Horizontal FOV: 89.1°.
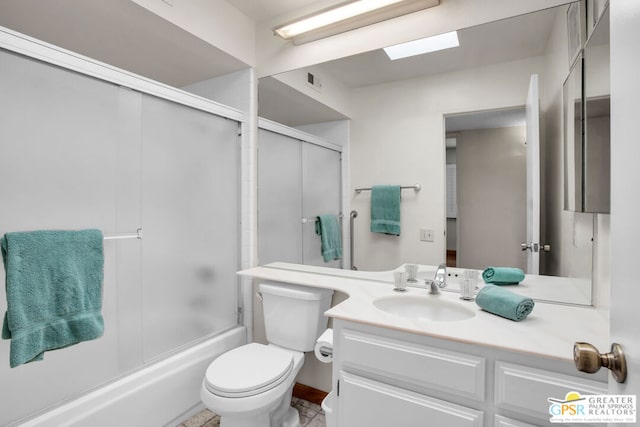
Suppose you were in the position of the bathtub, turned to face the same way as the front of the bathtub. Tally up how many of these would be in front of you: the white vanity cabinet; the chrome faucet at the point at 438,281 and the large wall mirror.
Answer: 3

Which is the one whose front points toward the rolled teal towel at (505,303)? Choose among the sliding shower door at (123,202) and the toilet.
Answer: the sliding shower door

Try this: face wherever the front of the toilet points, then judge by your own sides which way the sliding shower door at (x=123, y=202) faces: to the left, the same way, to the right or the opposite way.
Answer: to the left

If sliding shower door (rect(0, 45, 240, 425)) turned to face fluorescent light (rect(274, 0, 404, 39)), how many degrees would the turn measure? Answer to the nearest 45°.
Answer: approximately 45° to its left

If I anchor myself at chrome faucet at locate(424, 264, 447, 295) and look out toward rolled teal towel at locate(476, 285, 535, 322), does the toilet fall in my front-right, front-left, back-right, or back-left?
back-right

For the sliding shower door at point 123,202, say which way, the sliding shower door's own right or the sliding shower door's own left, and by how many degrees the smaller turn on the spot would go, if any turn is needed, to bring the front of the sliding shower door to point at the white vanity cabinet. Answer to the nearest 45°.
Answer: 0° — it already faces it

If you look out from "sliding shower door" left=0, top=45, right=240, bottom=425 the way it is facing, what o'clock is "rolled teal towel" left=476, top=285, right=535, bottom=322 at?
The rolled teal towel is roughly at 12 o'clock from the sliding shower door.

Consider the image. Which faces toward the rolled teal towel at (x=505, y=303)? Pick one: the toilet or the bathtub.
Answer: the bathtub

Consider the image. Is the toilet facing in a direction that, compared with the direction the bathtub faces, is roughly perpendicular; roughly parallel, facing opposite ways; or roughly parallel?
roughly perpendicular
